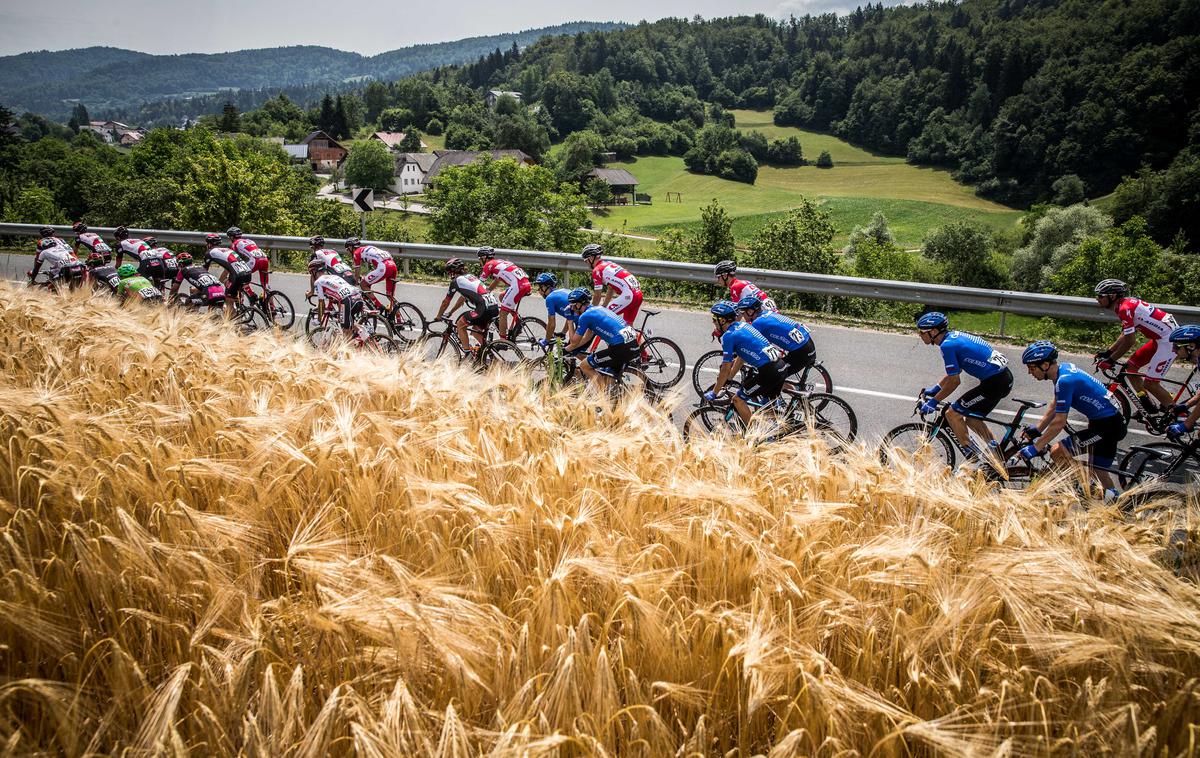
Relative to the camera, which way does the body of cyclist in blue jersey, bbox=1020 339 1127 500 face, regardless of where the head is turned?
to the viewer's left

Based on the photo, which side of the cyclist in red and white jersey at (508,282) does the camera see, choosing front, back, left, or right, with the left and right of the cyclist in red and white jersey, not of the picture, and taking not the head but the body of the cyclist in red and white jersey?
left

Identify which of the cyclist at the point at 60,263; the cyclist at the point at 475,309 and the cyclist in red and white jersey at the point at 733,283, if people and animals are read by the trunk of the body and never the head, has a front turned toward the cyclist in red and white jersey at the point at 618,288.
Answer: the cyclist in red and white jersey at the point at 733,283

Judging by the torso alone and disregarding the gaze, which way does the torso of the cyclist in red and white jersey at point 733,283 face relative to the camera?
to the viewer's left

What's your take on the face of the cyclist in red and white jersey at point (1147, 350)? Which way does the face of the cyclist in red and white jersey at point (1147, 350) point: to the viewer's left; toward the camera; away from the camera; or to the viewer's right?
to the viewer's left
